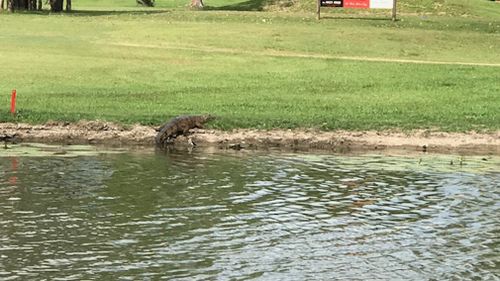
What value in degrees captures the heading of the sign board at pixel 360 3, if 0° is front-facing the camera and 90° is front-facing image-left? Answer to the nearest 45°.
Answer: approximately 0°
